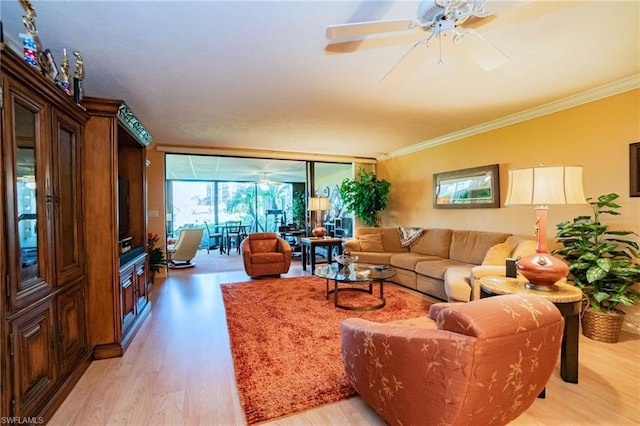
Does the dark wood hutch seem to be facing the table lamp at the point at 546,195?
yes

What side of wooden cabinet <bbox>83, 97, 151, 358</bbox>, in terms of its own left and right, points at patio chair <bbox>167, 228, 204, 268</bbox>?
left

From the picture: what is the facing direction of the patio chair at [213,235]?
to the viewer's right

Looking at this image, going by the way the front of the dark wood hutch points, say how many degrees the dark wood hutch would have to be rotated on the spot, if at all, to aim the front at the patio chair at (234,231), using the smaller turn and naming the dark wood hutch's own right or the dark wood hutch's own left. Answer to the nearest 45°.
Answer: approximately 90° to the dark wood hutch's own left

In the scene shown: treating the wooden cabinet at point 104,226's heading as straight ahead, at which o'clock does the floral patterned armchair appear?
The floral patterned armchair is roughly at 2 o'clock from the wooden cabinet.

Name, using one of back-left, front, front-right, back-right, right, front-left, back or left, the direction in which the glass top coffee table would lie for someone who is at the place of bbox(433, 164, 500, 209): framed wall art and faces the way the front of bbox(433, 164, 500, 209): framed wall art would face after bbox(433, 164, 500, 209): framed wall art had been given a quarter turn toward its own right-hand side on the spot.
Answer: left

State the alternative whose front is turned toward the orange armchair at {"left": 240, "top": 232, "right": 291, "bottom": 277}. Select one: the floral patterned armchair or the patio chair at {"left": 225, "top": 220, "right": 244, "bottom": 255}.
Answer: the floral patterned armchair

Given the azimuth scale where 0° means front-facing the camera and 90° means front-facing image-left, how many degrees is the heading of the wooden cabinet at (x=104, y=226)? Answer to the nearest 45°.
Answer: approximately 270°

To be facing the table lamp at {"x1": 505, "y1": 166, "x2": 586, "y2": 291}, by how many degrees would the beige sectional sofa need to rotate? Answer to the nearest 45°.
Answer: approximately 45° to its left

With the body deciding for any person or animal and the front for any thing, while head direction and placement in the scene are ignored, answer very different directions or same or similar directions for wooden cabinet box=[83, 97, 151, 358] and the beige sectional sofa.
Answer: very different directions

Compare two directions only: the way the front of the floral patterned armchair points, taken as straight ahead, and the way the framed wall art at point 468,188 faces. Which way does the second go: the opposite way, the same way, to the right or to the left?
to the left

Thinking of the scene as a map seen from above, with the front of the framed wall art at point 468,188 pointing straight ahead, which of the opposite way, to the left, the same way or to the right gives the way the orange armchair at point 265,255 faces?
to the left

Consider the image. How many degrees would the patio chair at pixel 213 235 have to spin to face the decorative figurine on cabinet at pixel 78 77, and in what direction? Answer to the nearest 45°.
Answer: approximately 90° to its right
